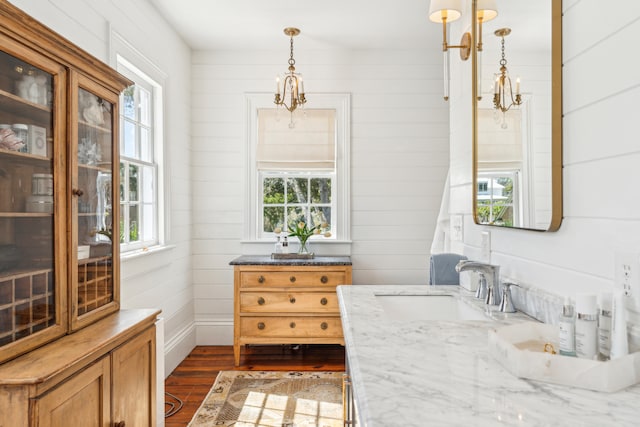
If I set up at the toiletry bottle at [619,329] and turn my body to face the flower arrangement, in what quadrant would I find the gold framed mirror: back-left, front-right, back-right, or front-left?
front-right

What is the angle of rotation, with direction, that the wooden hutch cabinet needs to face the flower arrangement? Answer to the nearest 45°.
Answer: approximately 90° to its left

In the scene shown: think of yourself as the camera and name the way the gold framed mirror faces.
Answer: facing the viewer and to the left of the viewer

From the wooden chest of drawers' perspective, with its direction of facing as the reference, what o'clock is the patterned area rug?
The patterned area rug is roughly at 12 o'clock from the wooden chest of drawers.

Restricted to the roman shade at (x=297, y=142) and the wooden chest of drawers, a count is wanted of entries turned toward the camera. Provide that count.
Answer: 2

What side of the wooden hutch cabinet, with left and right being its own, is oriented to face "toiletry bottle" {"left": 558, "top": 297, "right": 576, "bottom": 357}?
front

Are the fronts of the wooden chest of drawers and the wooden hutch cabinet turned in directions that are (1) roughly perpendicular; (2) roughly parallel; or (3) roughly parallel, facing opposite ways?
roughly perpendicular

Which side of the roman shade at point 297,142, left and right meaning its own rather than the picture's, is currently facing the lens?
front

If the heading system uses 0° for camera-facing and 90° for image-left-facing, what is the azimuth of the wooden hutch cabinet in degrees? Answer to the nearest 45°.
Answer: approximately 315°

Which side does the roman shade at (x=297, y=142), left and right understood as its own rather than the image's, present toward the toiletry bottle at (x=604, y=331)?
front

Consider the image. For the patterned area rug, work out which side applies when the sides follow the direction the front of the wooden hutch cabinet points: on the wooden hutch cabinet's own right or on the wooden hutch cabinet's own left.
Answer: on the wooden hutch cabinet's own left

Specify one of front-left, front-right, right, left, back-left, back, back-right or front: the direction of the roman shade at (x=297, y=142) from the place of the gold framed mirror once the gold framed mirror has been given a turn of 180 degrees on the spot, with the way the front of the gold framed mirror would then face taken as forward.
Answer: left

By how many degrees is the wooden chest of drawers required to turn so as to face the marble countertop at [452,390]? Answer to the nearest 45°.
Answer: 0° — it already faces it
